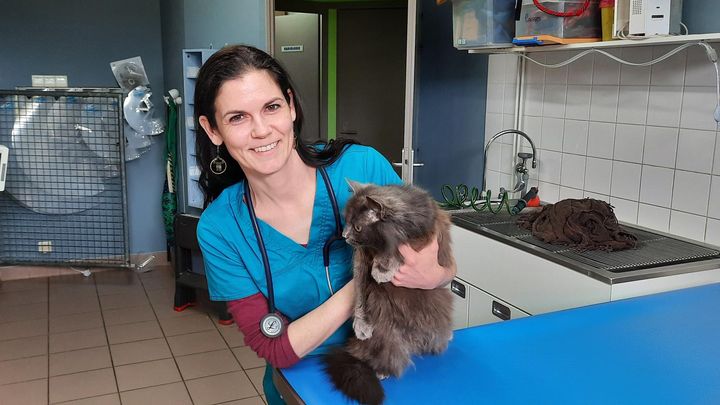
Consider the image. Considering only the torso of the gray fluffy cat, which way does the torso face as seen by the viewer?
to the viewer's left

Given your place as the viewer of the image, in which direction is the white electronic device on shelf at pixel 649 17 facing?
facing the viewer

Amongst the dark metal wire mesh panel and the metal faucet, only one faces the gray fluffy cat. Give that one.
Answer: the dark metal wire mesh panel

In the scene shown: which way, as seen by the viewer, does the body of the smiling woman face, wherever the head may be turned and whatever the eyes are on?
toward the camera

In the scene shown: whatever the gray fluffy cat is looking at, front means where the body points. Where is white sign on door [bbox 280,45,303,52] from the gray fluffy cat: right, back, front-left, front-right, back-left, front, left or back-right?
right

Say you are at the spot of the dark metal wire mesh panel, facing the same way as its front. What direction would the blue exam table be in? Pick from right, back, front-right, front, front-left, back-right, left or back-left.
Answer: front

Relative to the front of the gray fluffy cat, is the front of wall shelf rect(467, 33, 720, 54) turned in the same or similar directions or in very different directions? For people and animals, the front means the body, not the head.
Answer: same or similar directions

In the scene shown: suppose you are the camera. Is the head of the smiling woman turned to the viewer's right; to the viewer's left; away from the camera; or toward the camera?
toward the camera

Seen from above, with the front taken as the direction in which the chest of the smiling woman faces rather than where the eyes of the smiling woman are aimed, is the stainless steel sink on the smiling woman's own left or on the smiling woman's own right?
on the smiling woman's own left

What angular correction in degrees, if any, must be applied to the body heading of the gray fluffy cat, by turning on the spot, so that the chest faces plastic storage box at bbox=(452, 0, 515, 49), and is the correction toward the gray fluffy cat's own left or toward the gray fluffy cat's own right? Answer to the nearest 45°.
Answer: approximately 90° to the gray fluffy cat's own right
